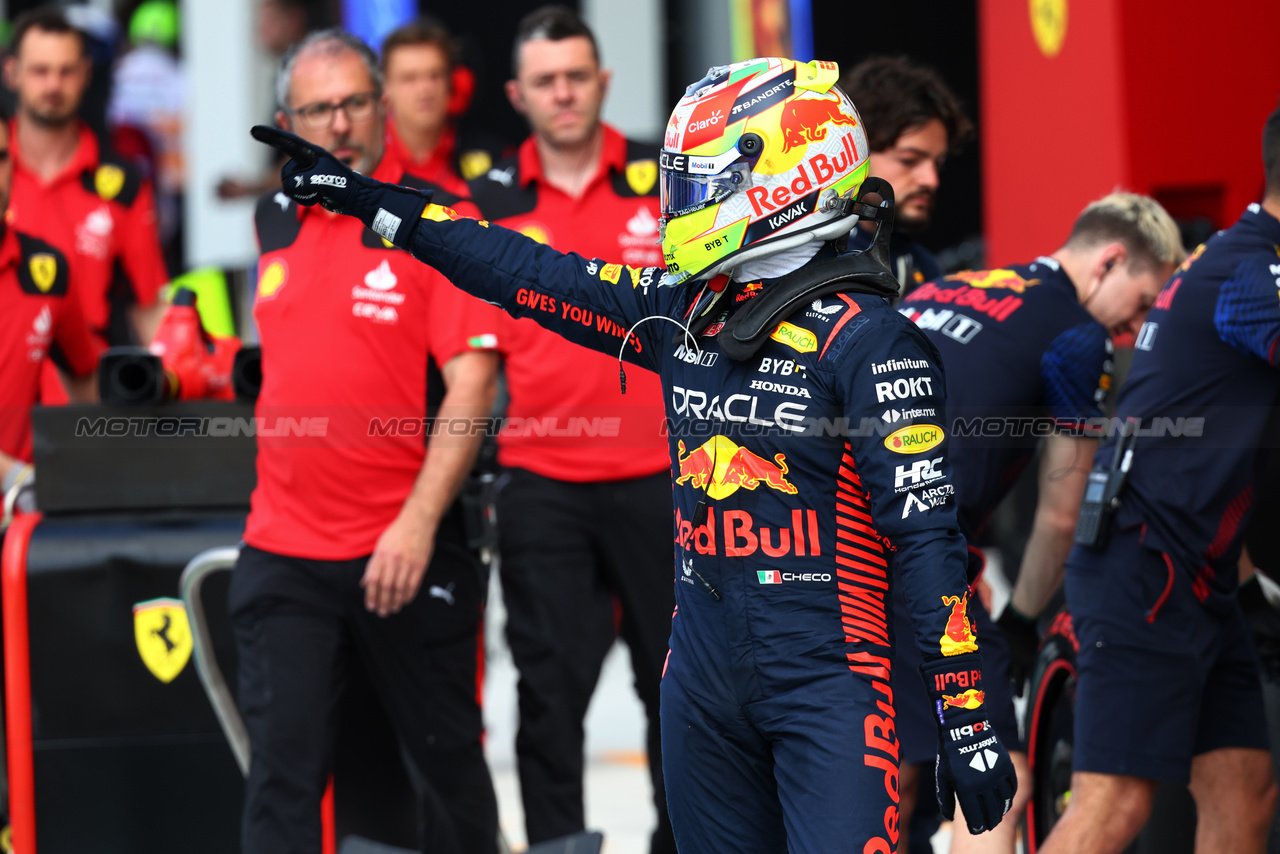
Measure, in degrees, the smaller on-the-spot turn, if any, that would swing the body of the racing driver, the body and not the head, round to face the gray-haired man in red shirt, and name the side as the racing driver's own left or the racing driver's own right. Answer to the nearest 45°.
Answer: approximately 90° to the racing driver's own right

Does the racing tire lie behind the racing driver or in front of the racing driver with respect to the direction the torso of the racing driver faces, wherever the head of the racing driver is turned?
behind

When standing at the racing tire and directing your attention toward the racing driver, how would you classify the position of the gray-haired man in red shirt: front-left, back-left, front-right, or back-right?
front-right

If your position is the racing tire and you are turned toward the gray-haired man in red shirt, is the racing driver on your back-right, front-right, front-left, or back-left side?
front-left

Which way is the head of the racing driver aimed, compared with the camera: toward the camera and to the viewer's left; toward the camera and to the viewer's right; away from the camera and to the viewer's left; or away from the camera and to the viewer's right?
toward the camera and to the viewer's left

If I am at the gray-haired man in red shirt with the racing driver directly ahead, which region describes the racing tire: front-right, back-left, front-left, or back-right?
front-left
